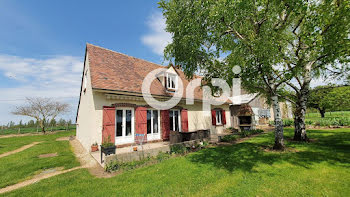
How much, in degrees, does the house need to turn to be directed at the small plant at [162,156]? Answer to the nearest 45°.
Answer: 0° — it already faces it

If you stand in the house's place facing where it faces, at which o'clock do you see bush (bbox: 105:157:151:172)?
The bush is roughly at 1 o'clock from the house.

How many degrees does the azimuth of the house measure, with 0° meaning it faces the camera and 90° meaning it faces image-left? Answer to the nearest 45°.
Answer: approximately 315°
